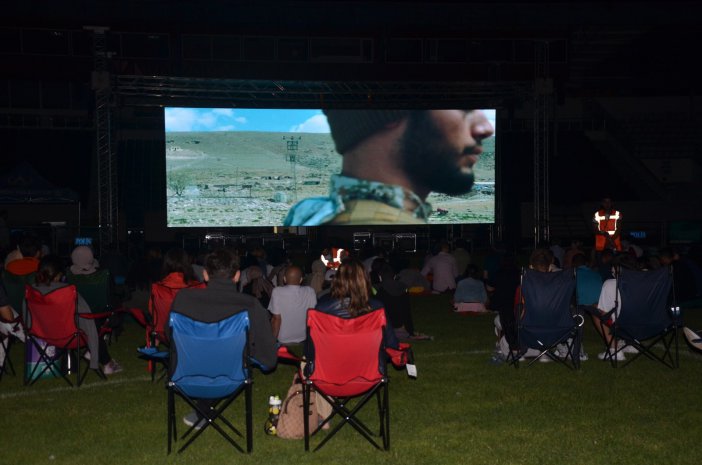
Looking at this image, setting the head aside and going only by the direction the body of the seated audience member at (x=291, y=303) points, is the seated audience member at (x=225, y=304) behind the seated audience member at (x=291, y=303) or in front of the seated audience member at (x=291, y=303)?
behind

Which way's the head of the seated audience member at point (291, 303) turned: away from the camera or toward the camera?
away from the camera

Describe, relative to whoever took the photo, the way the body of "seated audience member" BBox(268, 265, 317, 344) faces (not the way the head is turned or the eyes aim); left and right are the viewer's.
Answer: facing away from the viewer

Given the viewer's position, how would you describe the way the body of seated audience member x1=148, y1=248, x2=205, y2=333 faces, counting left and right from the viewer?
facing away from the viewer

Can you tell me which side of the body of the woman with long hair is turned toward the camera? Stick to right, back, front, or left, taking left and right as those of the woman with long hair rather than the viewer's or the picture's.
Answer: back

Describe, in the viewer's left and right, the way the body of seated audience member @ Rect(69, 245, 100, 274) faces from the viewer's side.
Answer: facing away from the viewer

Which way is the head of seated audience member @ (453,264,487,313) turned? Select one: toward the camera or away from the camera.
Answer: away from the camera

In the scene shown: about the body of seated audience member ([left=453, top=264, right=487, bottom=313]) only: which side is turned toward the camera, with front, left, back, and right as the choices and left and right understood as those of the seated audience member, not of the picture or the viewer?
back

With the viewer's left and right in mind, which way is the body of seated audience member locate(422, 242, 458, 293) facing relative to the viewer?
facing away from the viewer

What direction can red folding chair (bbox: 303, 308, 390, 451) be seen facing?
away from the camera

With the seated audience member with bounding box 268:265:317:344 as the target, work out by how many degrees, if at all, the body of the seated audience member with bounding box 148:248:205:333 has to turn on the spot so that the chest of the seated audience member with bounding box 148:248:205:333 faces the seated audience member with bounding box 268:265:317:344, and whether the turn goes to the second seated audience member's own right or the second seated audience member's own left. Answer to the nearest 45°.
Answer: approximately 90° to the second seated audience member's own right

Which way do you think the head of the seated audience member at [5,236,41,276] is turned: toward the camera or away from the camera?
away from the camera

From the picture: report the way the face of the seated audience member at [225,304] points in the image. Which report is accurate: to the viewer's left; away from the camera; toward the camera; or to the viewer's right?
away from the camera

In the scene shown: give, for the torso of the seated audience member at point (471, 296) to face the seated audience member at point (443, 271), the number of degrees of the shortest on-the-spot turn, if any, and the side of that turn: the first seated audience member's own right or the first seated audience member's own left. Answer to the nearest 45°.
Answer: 0° — they already face them

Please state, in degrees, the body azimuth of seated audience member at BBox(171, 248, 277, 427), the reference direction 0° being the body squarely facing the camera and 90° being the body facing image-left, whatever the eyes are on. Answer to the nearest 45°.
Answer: approximately 180°
